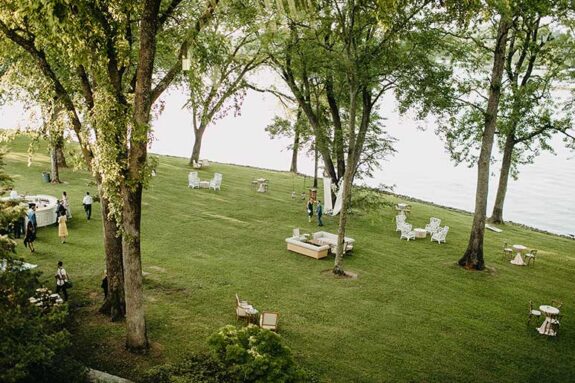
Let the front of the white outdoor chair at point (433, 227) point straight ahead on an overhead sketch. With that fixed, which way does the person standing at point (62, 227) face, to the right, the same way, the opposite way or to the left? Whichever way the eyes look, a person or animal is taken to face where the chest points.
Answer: to the right

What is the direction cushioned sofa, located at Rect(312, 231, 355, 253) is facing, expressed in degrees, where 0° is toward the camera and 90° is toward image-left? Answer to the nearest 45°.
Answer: approximately 45°

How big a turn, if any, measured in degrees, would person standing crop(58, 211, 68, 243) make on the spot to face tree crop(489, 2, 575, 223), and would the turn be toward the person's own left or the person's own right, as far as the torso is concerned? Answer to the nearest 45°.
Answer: approximately 90° to the person's own right

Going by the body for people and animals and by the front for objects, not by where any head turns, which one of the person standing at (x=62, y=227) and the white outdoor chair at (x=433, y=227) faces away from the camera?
the person standing

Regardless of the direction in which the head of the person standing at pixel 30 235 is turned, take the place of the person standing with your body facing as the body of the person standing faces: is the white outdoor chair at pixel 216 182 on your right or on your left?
on your right

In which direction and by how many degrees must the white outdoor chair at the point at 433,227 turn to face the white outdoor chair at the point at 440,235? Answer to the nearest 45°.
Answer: approximately 90° to its left

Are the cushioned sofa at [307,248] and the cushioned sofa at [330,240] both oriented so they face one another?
yes

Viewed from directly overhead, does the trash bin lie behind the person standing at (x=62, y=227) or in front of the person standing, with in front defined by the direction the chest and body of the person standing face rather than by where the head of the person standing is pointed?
in front

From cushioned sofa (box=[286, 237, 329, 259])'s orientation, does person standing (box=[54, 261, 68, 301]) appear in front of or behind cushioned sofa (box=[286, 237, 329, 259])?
behind

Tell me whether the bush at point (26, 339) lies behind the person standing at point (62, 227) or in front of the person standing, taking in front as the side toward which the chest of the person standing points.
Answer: behind

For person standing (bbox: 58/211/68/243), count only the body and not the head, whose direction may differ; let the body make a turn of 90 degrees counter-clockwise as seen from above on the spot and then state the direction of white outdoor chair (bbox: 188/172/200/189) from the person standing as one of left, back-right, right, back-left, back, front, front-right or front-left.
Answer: back-right

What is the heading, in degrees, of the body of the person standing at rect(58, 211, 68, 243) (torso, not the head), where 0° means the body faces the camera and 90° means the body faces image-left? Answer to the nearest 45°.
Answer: approximately 180°

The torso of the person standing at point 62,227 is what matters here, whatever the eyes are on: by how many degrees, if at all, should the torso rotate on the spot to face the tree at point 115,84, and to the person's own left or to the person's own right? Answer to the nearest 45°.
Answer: approximately 180°

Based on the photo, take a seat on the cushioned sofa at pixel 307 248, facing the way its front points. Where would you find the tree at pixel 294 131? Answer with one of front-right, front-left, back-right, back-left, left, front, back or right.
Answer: front-left

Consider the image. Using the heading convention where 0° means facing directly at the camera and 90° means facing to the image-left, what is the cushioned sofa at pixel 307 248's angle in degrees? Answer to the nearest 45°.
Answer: approximately 225°

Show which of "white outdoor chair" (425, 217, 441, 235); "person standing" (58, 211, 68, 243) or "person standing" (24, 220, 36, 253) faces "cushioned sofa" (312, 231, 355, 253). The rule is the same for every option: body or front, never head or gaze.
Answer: the white outdoor chair
